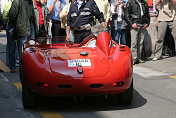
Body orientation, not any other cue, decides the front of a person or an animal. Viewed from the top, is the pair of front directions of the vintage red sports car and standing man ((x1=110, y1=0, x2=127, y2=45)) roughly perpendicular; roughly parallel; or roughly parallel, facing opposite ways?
roughly parallel, facing opposite ways

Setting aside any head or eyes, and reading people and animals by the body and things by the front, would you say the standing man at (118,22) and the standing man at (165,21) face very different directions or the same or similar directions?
same or similar directions

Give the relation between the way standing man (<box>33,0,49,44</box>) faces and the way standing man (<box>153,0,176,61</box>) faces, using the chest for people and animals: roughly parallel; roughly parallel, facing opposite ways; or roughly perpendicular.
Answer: roughly parallel

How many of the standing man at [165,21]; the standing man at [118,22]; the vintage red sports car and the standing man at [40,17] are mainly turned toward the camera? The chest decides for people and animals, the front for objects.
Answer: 3

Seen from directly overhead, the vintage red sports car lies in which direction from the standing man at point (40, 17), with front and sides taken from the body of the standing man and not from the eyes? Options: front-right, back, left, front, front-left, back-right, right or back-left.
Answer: front

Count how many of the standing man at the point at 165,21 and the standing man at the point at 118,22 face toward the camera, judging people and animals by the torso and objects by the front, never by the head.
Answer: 2

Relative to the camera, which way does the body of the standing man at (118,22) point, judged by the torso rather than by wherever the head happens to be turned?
toward the camera

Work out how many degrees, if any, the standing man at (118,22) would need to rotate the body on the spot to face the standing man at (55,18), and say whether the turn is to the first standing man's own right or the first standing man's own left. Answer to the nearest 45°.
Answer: approximately 45° to the first standing man's own right

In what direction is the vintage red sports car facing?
away from the camera

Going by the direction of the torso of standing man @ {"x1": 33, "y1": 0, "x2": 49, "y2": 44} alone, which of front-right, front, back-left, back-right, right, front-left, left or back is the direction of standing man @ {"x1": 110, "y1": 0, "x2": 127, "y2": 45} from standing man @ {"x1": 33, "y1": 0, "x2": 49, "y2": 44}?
back-left

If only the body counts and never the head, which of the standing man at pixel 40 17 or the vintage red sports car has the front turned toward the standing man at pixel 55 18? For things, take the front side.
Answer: the vintage red sports car

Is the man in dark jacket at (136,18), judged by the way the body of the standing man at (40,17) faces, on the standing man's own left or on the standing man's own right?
on the standing man's own left

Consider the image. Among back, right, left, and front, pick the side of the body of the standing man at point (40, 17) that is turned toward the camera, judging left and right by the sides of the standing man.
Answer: front

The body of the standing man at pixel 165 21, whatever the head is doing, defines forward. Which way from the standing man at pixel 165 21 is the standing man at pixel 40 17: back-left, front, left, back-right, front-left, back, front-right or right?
front-right

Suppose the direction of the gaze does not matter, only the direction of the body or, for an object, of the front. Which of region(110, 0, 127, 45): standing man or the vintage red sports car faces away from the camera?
the vintage red sports car
